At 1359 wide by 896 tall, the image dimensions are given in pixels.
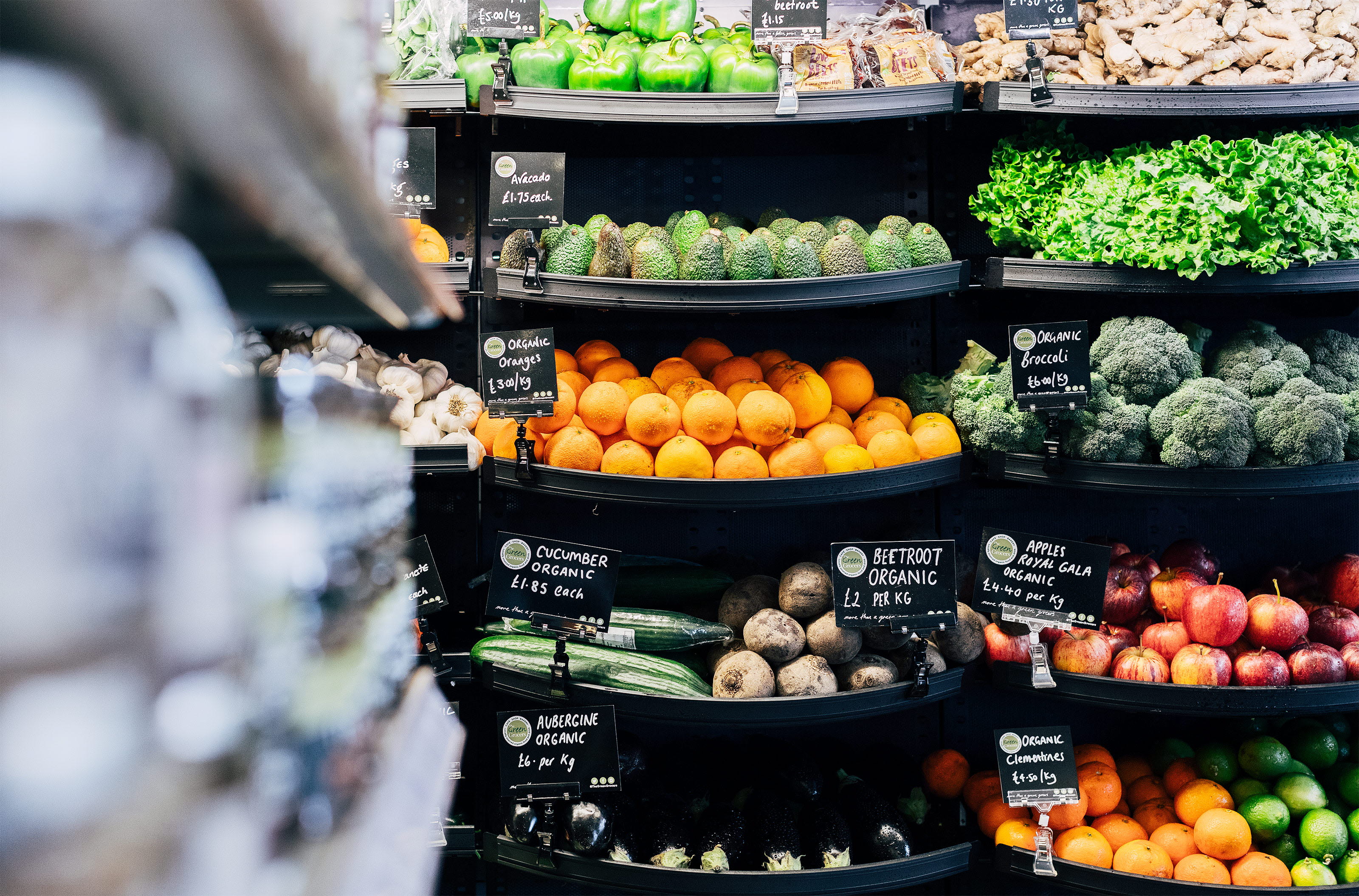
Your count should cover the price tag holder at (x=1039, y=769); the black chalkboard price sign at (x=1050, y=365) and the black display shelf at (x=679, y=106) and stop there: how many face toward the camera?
3

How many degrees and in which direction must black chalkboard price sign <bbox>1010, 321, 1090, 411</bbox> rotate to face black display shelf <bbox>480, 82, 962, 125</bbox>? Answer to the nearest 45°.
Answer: approximately 90° to its right

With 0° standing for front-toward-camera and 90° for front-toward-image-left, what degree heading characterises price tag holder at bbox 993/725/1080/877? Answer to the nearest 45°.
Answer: approximately 0°

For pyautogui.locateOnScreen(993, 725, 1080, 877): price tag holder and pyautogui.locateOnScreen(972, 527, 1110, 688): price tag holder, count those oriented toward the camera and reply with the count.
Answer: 2
